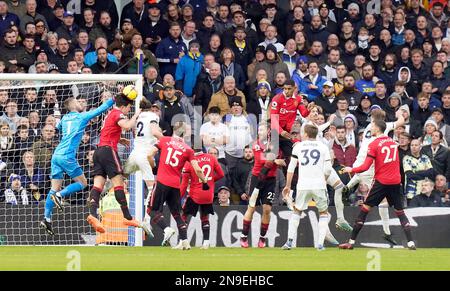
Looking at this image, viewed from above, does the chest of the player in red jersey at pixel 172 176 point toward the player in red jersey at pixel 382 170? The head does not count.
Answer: no

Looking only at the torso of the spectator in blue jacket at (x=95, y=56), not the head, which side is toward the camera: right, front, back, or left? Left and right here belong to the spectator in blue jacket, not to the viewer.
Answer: front

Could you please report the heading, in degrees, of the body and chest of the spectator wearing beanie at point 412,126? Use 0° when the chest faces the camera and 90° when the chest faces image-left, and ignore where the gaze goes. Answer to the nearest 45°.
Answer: approximately 45°

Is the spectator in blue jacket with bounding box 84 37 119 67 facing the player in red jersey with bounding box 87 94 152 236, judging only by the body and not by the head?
yes

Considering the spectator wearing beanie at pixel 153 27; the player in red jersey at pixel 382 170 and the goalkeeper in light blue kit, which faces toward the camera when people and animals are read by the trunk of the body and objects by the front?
the spectator wearing beanie

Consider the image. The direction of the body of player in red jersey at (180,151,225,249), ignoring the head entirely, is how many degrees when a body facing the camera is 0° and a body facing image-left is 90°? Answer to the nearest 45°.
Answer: approximately 180°

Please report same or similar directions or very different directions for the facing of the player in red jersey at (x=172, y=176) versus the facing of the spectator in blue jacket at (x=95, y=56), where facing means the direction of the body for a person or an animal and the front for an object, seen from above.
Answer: very different directions

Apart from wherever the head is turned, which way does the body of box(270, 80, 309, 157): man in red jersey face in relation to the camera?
toward the camera

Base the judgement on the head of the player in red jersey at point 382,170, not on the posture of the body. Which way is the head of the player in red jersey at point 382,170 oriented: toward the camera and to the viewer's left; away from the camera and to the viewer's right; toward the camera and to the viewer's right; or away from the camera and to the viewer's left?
away from the camera and to the viewer's left

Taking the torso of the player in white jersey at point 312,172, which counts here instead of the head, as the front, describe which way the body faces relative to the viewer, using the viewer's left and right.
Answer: facing away from the viewer

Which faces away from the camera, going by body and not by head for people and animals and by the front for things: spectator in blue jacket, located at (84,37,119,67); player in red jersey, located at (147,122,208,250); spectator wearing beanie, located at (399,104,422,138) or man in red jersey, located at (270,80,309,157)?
the player in red jersey

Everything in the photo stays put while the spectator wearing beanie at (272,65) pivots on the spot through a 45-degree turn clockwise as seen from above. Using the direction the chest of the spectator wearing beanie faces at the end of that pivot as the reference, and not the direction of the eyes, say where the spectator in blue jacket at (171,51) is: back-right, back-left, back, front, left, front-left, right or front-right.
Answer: front-right

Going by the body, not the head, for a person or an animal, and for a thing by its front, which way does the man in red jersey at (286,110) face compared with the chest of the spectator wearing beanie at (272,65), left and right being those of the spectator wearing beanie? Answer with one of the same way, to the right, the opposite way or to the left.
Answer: the same way

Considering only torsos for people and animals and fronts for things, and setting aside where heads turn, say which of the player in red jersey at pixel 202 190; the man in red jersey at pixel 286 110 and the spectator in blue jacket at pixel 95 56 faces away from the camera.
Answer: the player in red jersey
